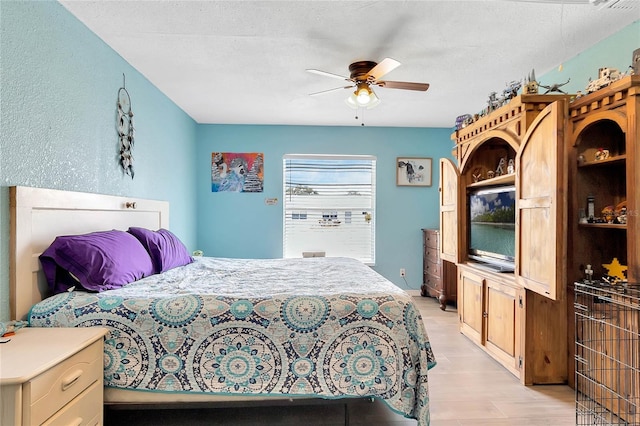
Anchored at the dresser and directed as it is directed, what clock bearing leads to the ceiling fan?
The ceiling fan is roughly at 11 o'clock from the dresser.

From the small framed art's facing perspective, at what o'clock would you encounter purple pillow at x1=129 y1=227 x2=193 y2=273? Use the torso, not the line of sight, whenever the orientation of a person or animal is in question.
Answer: The purple pillow is roughly at 1 o'clock from the small framed art.

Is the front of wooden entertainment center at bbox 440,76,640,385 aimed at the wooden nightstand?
yes

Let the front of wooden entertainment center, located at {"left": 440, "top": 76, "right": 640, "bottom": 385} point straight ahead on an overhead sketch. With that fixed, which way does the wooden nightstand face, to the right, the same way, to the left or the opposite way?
the opposite way

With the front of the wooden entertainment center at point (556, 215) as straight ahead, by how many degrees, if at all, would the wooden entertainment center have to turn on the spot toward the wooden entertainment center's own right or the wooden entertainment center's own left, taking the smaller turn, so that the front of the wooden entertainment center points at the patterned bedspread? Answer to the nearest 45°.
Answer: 0° — it already faces it

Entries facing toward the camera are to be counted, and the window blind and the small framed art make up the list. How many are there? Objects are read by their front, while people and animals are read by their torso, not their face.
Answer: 2

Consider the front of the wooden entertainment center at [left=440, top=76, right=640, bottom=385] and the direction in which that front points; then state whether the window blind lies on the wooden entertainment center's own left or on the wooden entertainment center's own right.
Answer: on the wooden entertainment center's own right

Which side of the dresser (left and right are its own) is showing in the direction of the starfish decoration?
left

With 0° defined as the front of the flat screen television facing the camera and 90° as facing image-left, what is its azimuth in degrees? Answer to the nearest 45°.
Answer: approximately 45°

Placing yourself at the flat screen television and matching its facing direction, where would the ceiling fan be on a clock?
The ceiling fan is roughly at 12 o'clock from the flat screen television.
